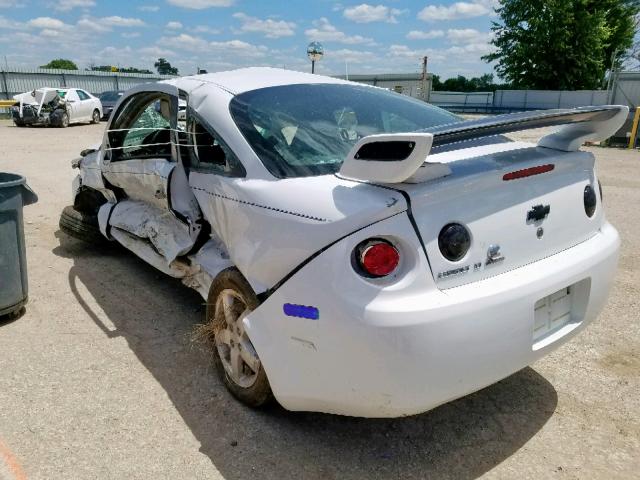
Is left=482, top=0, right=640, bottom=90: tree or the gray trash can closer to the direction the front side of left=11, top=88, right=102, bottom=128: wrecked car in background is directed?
the gray trash can

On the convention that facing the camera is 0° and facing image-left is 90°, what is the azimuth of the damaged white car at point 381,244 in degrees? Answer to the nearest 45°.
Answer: approximately 135°

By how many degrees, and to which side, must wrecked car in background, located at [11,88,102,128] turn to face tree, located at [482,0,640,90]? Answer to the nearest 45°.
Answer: approximately 135° to its left

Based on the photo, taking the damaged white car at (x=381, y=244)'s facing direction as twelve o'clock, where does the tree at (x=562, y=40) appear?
The tree is roughly at 2 o'clock from the damaged white car.

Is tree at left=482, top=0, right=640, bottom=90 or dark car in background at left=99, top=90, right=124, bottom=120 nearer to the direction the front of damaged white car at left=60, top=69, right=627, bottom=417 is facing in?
the dark car in background

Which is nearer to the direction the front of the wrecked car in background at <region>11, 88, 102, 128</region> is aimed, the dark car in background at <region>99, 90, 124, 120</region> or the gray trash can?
the gray trash can

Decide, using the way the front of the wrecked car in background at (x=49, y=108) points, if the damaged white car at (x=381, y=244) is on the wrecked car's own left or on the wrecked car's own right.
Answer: on the wrecked car's own left

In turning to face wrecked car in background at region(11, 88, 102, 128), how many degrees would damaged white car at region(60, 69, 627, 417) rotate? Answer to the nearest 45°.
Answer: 0° — it already faces it

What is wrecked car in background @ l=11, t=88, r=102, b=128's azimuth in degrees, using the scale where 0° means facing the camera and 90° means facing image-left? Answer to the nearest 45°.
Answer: approximately 45°
